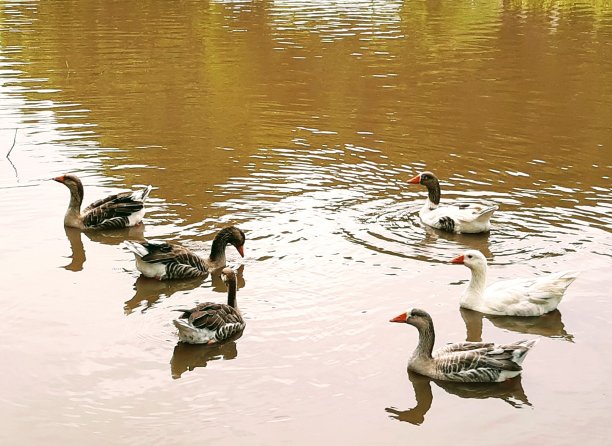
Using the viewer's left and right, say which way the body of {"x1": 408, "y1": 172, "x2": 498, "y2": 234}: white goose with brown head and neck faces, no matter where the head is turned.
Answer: facing to the left of the viewer

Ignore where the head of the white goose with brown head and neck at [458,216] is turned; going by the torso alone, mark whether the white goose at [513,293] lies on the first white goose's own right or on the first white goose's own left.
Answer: on the first white goose's own left

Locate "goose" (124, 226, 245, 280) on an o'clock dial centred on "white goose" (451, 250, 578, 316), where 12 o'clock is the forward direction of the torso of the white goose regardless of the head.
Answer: The goose is roughly at 12 o'clock from the white goose.

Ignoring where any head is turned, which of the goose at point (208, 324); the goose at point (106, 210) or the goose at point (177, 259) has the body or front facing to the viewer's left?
the goose at point (106, 210)

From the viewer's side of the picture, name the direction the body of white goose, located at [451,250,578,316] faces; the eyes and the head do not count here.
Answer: to the viewer's left

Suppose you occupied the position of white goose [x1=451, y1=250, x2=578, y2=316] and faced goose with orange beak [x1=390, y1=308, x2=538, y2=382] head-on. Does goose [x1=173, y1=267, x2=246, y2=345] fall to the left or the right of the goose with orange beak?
right

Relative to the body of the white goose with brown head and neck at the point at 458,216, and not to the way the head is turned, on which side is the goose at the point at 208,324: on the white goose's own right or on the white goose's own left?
on the white goose's own left

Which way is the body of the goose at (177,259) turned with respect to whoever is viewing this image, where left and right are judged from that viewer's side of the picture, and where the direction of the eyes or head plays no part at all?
facing to the right of the viewer

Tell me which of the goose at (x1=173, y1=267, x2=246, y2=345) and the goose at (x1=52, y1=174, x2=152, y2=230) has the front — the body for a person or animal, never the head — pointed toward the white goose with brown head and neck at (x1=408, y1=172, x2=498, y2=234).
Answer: the goose at (x1=173, y1=267, x2=246, y2=345)

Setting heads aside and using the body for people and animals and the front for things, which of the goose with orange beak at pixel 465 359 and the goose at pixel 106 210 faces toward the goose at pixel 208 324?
the goose with orange beak

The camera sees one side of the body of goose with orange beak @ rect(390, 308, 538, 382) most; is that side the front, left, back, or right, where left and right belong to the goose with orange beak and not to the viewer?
left

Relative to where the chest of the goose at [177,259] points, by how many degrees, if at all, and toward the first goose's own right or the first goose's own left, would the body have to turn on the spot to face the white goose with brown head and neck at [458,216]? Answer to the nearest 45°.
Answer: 0° — it already faces it

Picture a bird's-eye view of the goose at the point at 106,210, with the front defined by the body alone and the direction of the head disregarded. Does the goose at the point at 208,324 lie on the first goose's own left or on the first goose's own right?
on the first goose's own left

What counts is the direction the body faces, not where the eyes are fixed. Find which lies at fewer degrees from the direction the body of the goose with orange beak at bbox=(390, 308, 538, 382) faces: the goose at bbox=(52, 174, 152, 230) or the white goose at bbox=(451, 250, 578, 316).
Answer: the goose

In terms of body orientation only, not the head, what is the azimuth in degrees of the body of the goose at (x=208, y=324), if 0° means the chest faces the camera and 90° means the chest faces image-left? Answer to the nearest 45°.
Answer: approximately 225°

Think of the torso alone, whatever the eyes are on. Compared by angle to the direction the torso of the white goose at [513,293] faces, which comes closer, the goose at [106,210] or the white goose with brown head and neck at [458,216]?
the goose

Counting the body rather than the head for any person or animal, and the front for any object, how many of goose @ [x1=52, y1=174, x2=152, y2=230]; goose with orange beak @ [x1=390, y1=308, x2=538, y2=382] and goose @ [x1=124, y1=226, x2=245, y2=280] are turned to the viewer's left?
2
